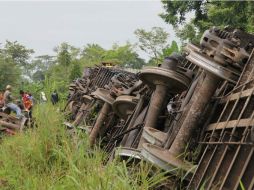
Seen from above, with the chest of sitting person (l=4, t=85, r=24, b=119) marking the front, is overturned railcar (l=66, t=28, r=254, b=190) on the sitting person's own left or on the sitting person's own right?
on the sitting person's own right

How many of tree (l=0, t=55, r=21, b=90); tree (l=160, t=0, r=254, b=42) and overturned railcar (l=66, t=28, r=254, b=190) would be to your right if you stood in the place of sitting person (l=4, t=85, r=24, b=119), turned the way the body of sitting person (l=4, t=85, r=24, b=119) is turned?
1

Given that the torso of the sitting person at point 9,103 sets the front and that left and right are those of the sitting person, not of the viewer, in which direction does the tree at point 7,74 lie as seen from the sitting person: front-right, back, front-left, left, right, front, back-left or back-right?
left

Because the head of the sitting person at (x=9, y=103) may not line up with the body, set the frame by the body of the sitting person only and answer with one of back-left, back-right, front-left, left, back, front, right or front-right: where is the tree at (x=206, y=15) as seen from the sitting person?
front-left

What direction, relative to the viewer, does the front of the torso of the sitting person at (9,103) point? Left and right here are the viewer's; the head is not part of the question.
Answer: facing to the right of the viewer
